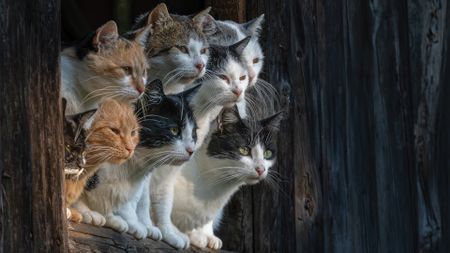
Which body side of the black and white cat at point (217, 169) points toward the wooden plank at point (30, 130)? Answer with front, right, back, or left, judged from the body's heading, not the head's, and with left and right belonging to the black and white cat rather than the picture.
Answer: right

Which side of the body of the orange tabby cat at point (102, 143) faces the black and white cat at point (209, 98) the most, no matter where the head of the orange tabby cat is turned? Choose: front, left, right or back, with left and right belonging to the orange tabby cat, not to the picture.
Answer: left

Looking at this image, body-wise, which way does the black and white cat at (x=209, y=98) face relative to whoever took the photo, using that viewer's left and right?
facing the viewer and to the right of the viewer

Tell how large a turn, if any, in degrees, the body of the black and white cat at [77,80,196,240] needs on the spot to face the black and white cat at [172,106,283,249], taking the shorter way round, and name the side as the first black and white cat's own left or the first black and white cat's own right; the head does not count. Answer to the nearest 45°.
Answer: approximately 90° to the first black and white cat's own left
